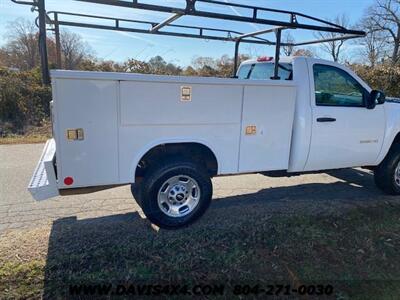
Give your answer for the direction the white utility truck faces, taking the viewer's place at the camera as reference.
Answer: facing away from the viewer and to the right of the viewer
